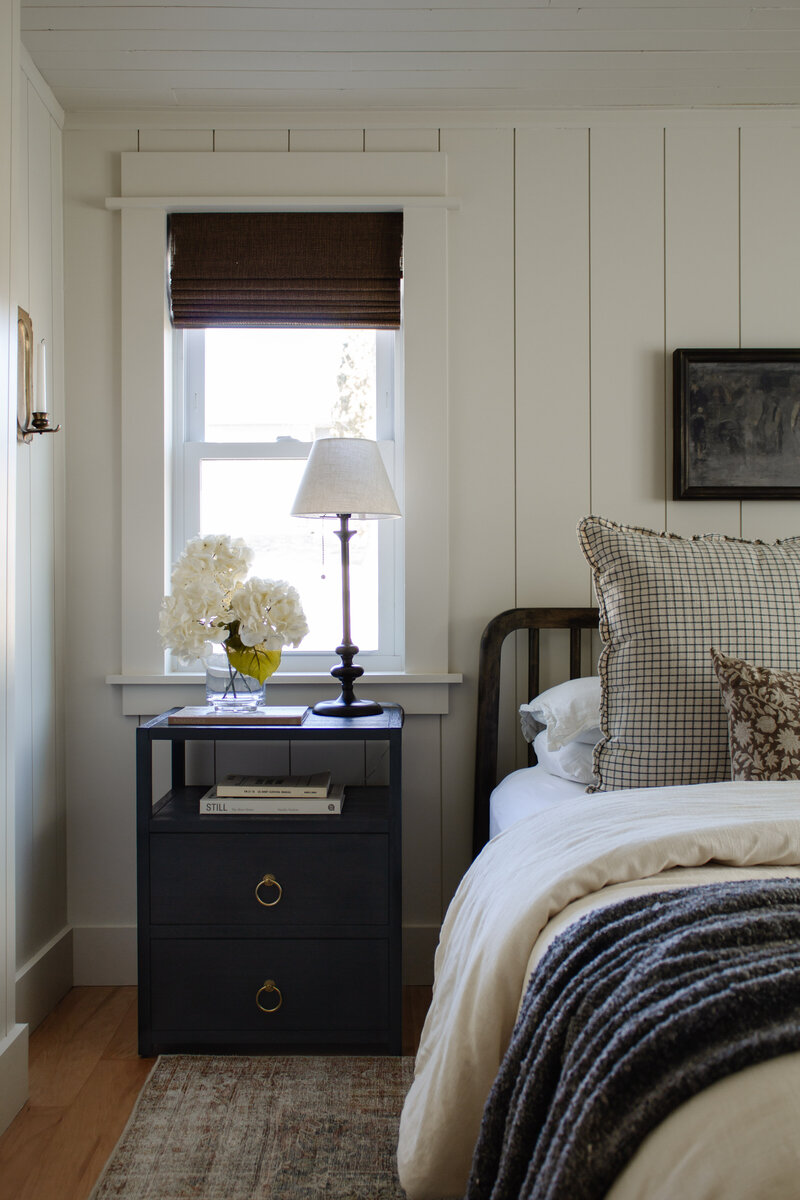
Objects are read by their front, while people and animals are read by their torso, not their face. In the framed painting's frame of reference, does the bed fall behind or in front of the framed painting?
in front

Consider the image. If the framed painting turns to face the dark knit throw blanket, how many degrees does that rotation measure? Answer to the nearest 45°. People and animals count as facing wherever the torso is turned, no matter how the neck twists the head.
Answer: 0° — it already faces it

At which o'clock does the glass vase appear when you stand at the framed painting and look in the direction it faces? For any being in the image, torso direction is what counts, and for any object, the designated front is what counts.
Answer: The glass vase is roughly at 2 o'clock from the framed painting.

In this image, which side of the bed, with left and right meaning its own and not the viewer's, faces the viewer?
front

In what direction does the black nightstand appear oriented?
toward the camera

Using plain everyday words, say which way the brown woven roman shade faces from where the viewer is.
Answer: facing the viewer

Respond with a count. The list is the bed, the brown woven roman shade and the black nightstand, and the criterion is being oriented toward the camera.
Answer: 3

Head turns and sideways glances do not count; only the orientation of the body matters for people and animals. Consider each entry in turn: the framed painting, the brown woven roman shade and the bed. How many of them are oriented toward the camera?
3

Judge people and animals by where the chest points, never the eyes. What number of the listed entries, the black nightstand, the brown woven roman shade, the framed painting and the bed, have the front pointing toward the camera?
4
